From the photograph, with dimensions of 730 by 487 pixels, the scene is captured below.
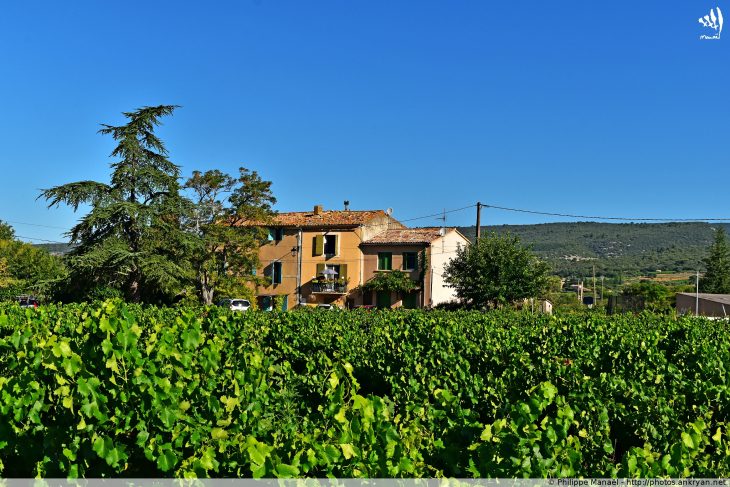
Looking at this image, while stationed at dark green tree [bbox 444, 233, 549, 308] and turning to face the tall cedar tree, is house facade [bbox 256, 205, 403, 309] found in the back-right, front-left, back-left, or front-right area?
front-right

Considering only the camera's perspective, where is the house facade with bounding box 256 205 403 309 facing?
facing the viewer

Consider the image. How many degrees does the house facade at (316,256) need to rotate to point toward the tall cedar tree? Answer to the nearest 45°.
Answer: approximately 45° to its right

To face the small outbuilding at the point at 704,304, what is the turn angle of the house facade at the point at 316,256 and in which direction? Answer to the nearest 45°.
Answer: approximately 90° to its left

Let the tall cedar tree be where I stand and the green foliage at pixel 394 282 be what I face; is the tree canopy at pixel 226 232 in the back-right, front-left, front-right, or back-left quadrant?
front-left

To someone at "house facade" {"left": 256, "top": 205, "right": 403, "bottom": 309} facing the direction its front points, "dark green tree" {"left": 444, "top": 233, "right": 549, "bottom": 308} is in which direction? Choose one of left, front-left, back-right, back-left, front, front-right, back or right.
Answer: front-left
